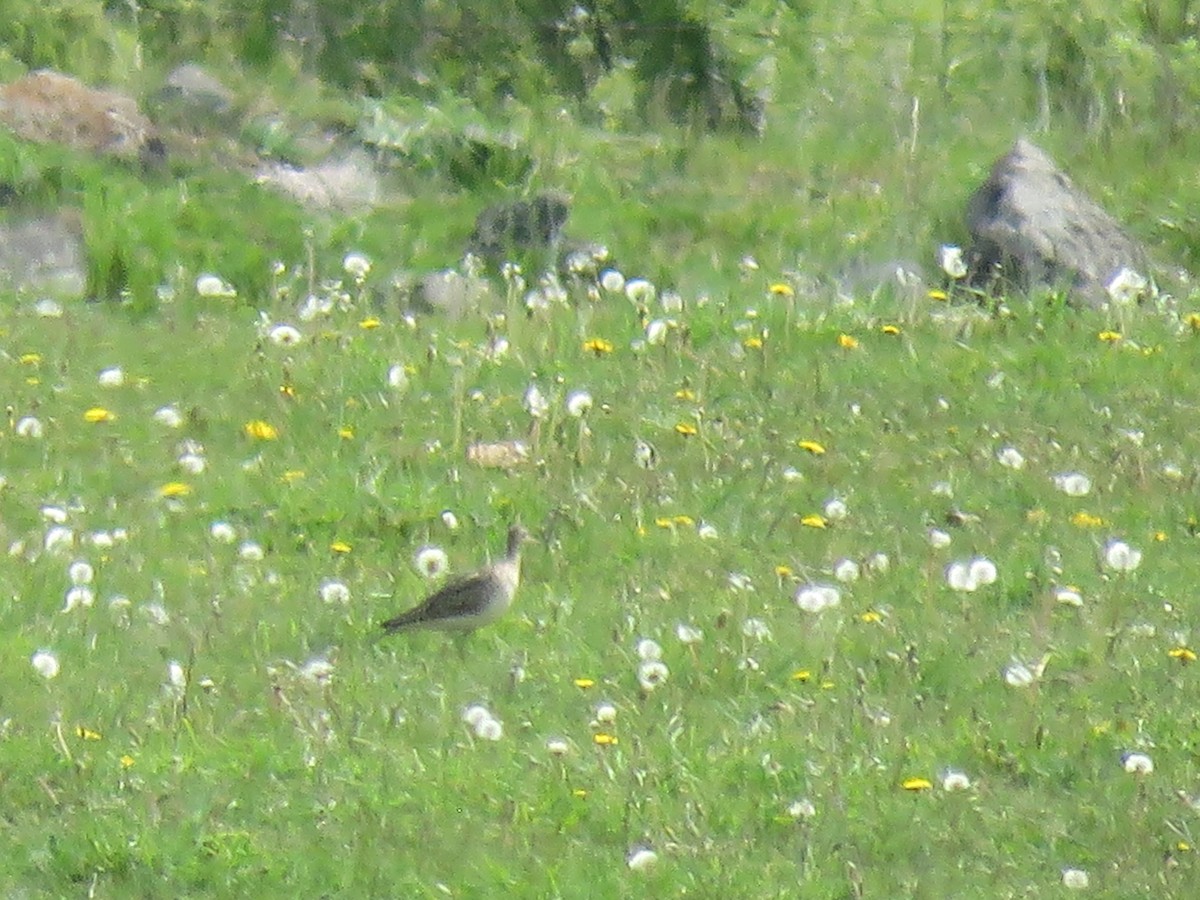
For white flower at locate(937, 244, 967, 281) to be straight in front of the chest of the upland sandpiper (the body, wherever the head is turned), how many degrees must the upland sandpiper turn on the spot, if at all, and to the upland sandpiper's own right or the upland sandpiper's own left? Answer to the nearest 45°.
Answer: approximately 45° to the upland sandpiper's own left

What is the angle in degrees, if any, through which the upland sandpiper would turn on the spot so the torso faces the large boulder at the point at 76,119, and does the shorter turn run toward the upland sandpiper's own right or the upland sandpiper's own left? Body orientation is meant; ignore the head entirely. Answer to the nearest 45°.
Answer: approximately 90° to the upland sandpiper's own left

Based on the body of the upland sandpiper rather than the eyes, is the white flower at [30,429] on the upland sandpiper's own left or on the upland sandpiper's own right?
on the upland sandpiper's own left

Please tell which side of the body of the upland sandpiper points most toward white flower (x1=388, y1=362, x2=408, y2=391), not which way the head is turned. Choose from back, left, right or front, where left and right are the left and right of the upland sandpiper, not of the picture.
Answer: left

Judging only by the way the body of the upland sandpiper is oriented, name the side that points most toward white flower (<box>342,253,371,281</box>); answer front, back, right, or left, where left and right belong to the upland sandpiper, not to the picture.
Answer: left

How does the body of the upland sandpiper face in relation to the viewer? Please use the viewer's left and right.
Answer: facing to the right of the viewer

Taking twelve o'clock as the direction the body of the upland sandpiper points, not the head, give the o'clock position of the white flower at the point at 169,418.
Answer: The white flower is roughly at 8 o'clock from the upland sandpiper.

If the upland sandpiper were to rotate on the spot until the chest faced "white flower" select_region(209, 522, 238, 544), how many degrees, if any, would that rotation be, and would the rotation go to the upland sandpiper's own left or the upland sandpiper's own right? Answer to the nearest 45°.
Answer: approximately 135° to the upland sandpiper's own left

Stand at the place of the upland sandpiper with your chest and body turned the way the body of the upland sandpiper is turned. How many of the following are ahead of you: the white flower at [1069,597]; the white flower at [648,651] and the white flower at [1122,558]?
3

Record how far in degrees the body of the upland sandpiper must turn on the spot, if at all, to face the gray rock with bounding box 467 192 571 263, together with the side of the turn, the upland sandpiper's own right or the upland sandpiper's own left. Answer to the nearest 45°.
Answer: approximately 90° to the upland sandpiper's own left

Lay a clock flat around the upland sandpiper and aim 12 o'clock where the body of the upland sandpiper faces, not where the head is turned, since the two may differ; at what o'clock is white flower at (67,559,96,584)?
The white flower is roughly at 7 o'clock from the upland sandpiper.
